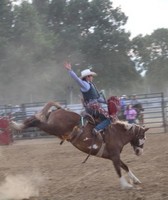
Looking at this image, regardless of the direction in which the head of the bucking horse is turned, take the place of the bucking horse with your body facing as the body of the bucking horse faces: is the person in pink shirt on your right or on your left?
on your left

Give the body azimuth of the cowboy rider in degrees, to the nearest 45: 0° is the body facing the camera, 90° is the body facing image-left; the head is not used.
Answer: approximately 270°

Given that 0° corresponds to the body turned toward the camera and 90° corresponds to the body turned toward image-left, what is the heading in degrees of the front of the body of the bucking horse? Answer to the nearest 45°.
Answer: approximately 270°

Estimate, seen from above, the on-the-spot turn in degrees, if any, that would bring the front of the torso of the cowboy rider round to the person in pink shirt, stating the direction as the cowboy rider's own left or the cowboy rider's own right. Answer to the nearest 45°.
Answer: approximately 90° to the cowboy rider's own left
